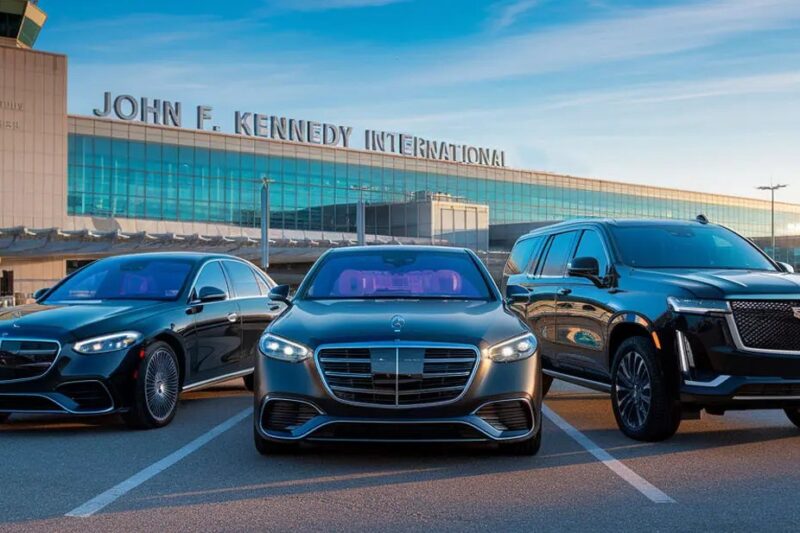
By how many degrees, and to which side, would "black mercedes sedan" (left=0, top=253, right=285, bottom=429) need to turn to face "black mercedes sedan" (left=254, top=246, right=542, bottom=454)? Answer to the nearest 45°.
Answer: approximately 90° to its left

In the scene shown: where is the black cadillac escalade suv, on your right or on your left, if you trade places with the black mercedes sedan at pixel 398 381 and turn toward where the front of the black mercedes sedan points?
on your left

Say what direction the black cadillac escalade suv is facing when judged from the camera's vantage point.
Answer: facing the viewer and to the right of the viewer

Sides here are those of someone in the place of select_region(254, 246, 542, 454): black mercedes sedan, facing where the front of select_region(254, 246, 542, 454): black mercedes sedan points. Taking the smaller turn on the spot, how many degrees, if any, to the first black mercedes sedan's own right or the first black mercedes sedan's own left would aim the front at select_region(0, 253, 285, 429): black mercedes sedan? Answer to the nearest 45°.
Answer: approximately 135° to the first black mercedes sedan's own right

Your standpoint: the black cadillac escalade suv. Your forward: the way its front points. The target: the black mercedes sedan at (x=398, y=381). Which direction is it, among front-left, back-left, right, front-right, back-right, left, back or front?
right

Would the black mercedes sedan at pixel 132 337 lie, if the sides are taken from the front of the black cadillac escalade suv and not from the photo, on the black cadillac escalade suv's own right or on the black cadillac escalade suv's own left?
on the black cadillac escalade suv's own right

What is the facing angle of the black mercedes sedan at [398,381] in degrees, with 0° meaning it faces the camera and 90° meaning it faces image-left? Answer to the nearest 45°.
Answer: approximately 0°

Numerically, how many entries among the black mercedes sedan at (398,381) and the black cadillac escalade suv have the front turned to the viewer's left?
0
